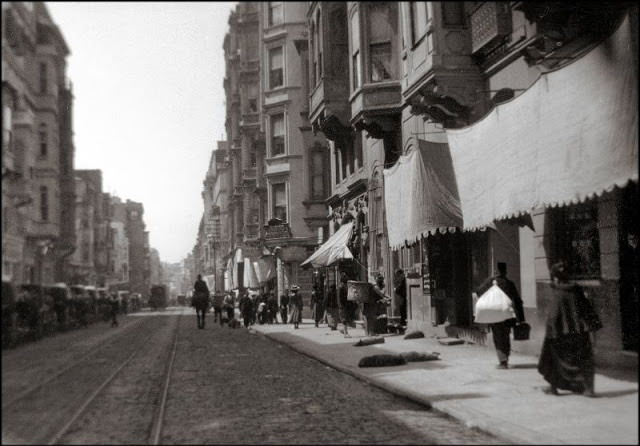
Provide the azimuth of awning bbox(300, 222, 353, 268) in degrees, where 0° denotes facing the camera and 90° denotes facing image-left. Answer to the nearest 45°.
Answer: approximately 90°

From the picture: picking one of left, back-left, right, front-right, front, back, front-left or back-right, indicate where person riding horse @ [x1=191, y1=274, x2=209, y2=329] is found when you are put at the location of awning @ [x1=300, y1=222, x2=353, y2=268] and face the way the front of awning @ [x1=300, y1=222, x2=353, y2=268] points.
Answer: front-right

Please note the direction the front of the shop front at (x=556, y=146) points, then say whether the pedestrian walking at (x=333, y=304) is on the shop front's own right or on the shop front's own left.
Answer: on the shop front's own right

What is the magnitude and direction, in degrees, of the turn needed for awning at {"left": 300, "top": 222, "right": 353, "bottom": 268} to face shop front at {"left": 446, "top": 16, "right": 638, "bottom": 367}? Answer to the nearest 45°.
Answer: approximately 90° to its left

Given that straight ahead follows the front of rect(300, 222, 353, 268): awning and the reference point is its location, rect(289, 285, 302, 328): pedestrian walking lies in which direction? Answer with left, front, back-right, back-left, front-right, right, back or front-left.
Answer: right

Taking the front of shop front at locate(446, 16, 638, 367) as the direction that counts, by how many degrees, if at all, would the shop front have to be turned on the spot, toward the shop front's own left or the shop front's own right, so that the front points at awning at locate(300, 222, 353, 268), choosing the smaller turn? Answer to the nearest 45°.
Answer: approximately 135° to the shop front's own right

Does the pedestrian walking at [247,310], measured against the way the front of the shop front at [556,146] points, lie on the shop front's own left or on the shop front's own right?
on the shop front's own right

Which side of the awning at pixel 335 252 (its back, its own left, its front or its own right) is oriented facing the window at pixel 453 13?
left

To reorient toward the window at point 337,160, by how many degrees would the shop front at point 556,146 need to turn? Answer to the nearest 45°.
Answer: approximately 135° to its right
